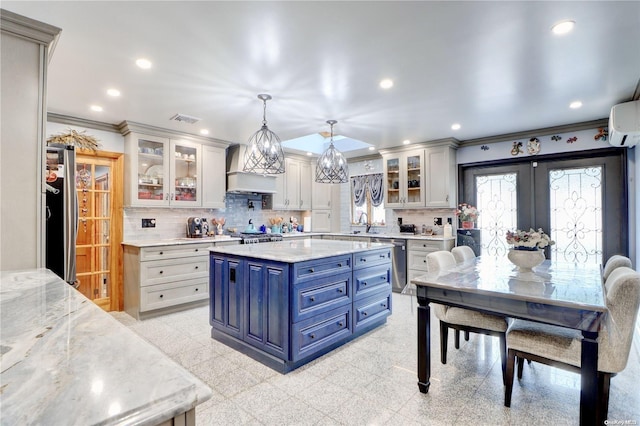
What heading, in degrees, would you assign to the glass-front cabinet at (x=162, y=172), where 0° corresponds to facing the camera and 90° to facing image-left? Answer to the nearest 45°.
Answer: approximately 315°

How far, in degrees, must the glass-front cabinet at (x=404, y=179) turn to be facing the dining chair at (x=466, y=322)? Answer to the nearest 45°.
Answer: approximately 45° to its left

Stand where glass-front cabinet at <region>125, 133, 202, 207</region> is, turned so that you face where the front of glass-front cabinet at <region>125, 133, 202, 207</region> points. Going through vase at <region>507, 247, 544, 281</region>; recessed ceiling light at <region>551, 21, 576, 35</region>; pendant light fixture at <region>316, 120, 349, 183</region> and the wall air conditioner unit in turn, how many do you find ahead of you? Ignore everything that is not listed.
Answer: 4

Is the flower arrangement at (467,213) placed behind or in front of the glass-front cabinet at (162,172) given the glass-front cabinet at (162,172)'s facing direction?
in front

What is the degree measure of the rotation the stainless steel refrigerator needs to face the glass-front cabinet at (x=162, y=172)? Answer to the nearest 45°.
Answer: approximately 90° to its left

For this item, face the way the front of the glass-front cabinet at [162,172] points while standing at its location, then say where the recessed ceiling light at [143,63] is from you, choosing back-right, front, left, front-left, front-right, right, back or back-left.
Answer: front-right

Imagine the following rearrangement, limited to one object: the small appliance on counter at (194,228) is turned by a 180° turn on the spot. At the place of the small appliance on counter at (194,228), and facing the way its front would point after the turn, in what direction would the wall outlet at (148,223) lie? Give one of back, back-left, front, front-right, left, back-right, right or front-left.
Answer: front-left

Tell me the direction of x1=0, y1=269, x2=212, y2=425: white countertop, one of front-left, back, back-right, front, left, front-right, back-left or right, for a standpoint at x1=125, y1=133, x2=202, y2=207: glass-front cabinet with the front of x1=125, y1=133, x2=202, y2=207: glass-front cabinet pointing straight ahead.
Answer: front-right

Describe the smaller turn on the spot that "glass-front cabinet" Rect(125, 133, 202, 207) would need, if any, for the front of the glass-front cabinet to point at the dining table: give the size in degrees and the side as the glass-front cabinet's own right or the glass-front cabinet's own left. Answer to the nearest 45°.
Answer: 0° — it already faces it

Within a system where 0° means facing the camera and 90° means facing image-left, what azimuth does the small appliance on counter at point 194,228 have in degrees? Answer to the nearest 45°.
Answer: approximately 315°

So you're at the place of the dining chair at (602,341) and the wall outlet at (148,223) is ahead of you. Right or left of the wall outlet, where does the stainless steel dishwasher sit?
right
